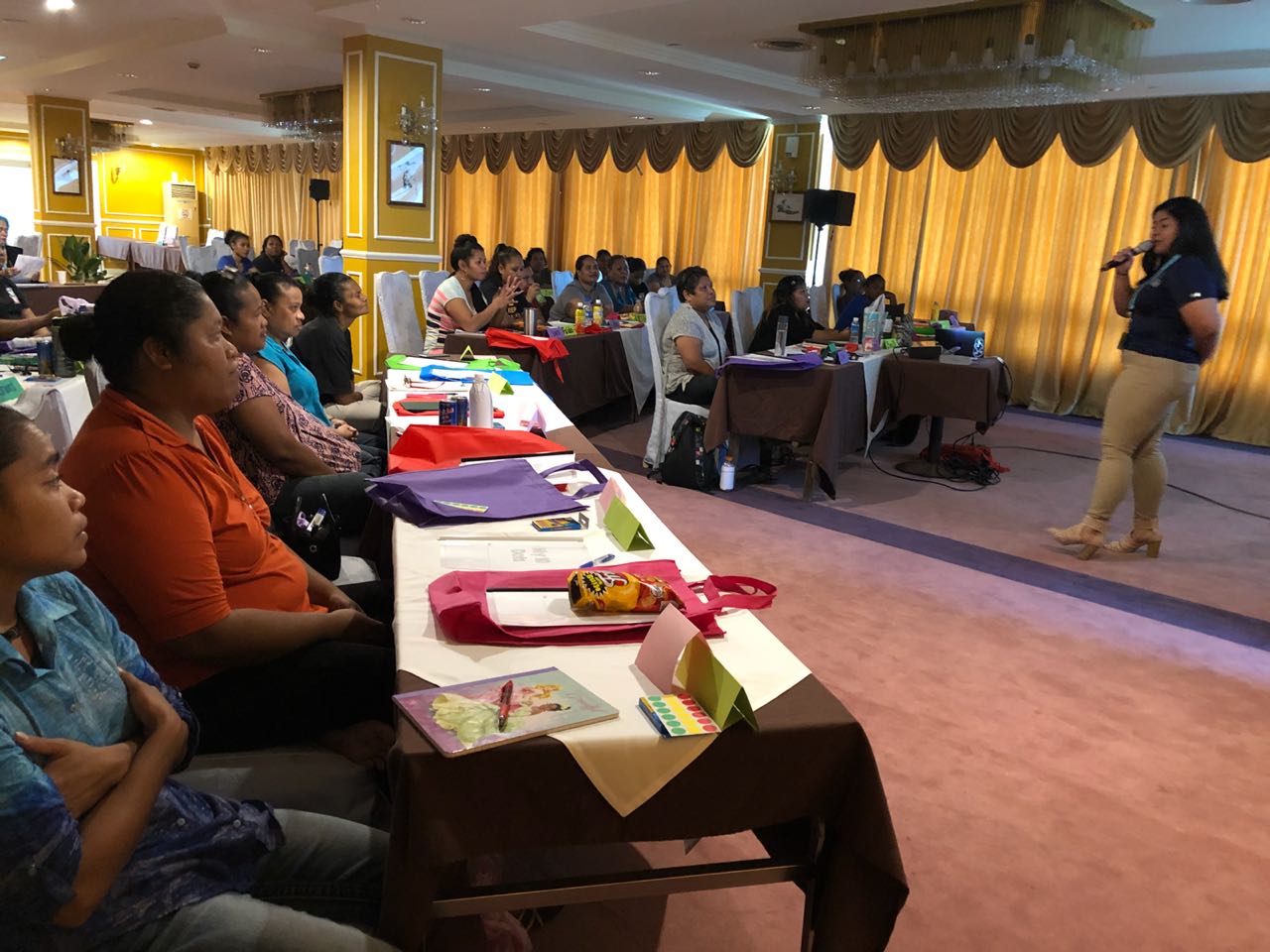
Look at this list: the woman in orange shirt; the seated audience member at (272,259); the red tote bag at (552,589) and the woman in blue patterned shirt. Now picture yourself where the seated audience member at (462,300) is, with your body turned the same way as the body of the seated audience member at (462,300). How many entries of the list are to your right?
3

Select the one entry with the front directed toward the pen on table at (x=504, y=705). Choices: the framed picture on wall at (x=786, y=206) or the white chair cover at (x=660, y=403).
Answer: the framed picture on wall

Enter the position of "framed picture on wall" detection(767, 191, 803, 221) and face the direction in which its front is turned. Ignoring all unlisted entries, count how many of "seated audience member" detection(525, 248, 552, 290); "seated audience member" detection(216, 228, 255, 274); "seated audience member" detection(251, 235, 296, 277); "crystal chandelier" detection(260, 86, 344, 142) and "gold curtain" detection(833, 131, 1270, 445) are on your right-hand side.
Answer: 4

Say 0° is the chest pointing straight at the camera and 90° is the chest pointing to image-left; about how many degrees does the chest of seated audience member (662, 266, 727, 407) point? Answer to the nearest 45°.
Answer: approximately 315°

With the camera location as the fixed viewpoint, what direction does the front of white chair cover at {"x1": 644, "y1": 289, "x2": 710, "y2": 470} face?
facing to the right of the viewer

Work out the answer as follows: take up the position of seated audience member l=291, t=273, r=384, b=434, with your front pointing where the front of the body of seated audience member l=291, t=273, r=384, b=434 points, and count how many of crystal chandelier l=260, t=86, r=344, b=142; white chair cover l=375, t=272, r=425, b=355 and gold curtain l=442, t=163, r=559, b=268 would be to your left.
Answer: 3

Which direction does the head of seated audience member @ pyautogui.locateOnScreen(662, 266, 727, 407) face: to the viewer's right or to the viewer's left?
to the viewer's right

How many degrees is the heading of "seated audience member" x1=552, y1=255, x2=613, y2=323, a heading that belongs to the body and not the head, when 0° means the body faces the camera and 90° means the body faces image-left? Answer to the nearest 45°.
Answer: approximately 315°

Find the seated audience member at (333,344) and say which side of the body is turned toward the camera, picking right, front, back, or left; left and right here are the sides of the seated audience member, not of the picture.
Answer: right

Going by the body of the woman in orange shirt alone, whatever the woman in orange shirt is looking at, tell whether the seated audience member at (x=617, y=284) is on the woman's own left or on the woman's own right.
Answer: on the woman's own left

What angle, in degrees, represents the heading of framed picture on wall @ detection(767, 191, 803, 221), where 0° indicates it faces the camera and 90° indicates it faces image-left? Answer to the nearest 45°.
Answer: approximately 0°
